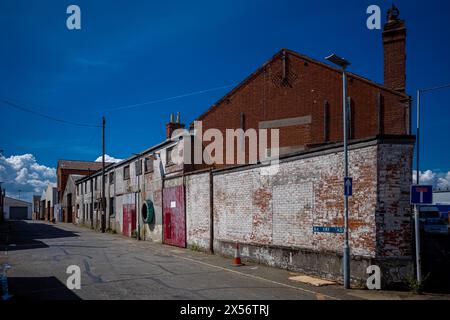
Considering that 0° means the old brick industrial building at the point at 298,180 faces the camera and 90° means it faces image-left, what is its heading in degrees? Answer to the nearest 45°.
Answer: approximately 45°
